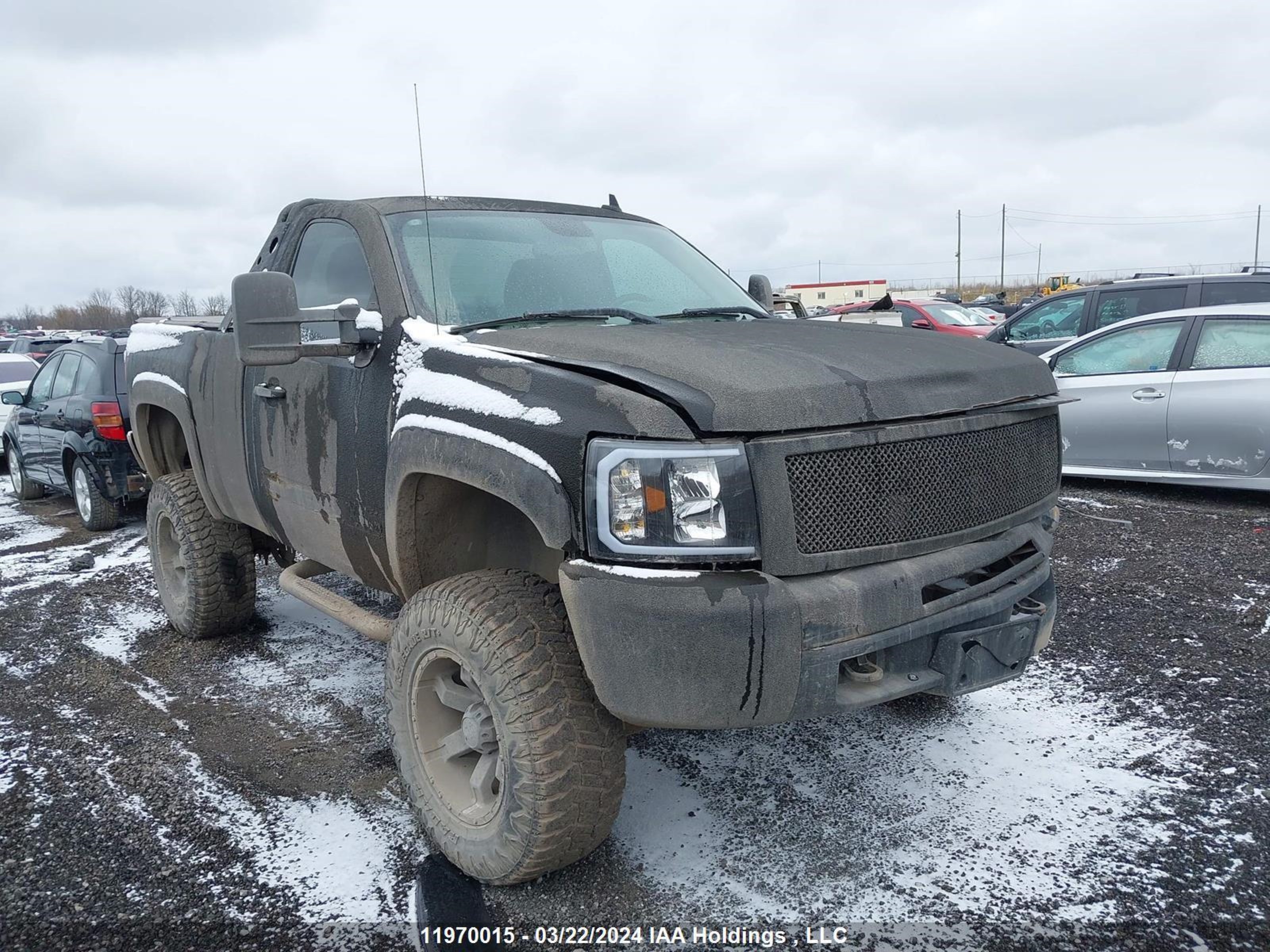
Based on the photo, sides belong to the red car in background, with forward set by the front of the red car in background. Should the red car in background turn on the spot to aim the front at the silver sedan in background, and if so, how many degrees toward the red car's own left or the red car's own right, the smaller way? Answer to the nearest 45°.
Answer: approximately 45° to the red car's own right

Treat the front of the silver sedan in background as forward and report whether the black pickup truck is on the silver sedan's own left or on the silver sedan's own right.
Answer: on the silver sedan's own left

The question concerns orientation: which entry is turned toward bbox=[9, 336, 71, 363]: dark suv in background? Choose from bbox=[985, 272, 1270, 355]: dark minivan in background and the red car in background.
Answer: bbox=[985, 272, 1270, 355]: dark minivan in background

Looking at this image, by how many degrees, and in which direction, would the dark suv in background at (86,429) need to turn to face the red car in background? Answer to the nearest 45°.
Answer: approximately 135° to its right

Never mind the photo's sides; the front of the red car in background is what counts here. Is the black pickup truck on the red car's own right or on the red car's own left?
on the red car's own right

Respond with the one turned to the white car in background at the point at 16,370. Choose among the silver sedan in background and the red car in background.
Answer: the silver sedan in background

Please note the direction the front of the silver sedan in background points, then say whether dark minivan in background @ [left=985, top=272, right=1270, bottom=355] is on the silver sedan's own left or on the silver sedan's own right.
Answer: on the silver sedan's own right

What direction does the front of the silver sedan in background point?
to the viewer's left

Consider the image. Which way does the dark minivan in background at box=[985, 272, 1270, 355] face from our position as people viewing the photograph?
facing to the left of the viewer

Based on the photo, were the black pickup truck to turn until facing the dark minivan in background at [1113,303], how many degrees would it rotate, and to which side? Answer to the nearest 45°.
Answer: approximately 90° to its left

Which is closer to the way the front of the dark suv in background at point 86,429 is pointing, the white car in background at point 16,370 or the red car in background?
the white car in background

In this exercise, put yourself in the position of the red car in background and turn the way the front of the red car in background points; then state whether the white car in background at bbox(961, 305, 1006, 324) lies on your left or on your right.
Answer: on your left

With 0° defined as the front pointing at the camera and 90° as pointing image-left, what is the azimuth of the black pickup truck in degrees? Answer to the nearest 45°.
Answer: approximately 315°

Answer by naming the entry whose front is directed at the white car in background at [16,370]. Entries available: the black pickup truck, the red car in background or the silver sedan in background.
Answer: the silver sedan in background

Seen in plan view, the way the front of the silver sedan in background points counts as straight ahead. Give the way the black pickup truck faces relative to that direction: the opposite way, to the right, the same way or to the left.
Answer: the opposite way

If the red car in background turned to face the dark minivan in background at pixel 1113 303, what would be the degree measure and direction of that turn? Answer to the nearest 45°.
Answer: approximately 45° to its right
